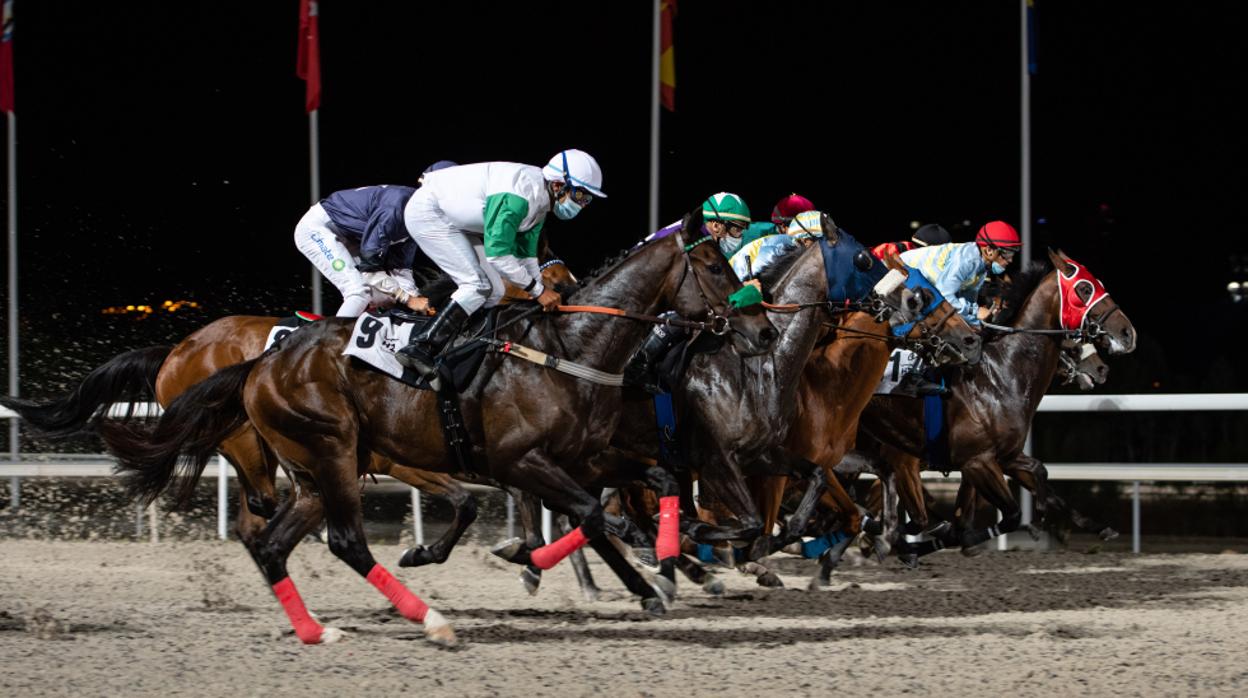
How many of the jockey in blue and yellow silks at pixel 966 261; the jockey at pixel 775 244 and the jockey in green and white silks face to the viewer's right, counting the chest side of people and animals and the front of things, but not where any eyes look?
3

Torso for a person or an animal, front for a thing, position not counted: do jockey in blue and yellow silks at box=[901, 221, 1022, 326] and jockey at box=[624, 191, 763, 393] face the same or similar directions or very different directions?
same or similar directions

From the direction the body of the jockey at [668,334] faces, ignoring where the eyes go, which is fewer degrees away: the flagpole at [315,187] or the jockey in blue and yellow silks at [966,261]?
the jockey in blue and yellow silks

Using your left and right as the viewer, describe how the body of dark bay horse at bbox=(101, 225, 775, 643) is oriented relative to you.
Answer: facing to the right of the viewer

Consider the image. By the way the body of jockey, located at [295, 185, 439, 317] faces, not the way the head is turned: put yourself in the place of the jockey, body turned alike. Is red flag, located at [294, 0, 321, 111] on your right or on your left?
on your left

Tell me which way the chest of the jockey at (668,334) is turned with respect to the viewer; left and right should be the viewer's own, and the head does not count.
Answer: facing to the right of the viewer

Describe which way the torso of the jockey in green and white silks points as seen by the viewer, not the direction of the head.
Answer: to the viewer's right

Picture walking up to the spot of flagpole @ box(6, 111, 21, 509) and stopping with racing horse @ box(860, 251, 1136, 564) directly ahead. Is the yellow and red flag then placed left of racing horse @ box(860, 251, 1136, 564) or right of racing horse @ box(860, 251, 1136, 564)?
left

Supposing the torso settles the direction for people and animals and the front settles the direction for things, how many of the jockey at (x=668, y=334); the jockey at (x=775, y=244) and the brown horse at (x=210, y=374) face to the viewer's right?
3

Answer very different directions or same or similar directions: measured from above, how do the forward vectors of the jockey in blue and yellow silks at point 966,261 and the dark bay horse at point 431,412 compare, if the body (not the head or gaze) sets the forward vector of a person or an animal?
same or similar directions

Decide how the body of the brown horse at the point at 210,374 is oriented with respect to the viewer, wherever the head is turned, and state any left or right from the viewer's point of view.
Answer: facing to the right of the viewer

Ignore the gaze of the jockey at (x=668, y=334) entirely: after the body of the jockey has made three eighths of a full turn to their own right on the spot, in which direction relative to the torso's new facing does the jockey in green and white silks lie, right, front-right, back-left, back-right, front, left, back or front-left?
front

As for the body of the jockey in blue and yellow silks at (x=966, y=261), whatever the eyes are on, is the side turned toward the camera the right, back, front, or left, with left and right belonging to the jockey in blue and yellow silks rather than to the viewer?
right

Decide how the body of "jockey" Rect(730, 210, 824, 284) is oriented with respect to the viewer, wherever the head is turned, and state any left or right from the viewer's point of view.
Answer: facing to the right of the viewer

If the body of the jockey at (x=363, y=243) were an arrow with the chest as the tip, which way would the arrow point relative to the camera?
to the viewer's right
